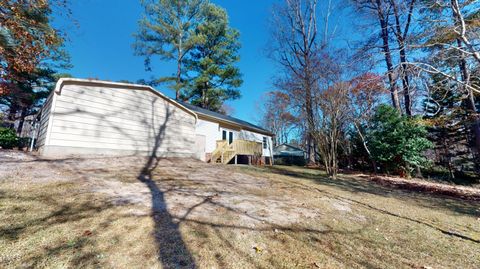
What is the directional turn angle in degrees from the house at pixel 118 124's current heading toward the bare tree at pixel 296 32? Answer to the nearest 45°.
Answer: approximately 135° to its right

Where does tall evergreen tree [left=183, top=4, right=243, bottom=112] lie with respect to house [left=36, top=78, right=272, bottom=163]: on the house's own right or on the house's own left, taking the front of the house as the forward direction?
on the house's own right

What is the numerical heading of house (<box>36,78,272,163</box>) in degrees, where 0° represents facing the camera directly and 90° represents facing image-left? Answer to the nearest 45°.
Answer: approximately 135°

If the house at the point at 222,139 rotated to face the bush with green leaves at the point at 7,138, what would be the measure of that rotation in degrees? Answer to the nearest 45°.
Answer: approximately 45° to its left

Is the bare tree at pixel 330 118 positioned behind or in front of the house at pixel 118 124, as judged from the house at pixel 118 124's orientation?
behind
